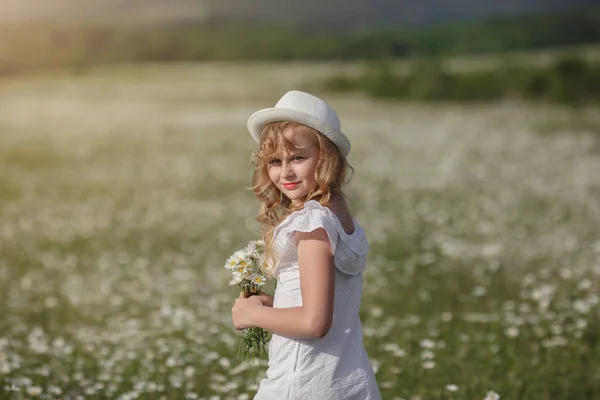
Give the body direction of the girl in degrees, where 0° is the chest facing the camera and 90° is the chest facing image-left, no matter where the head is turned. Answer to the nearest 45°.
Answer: approximately 90°
